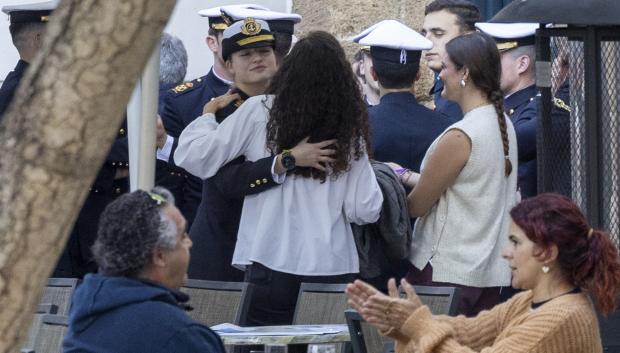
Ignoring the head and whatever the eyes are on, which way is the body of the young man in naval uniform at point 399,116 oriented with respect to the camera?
away from the camera

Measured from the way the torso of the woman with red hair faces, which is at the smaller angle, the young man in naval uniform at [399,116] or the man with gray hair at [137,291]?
the man with gray hair

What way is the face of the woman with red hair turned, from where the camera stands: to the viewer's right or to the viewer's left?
to the viewer's left

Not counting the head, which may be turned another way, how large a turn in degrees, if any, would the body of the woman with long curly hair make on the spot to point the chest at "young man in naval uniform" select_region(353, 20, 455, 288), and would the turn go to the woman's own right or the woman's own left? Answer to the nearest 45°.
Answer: approximately 45° to the woman's own right

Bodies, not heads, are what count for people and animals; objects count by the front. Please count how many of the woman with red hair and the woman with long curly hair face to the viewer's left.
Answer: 1

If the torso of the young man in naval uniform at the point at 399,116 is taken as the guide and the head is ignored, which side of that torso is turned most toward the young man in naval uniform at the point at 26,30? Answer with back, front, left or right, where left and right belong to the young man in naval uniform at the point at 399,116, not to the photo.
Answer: left

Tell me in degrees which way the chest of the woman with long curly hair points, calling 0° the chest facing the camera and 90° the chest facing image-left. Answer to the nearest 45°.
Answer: approximately 180°
